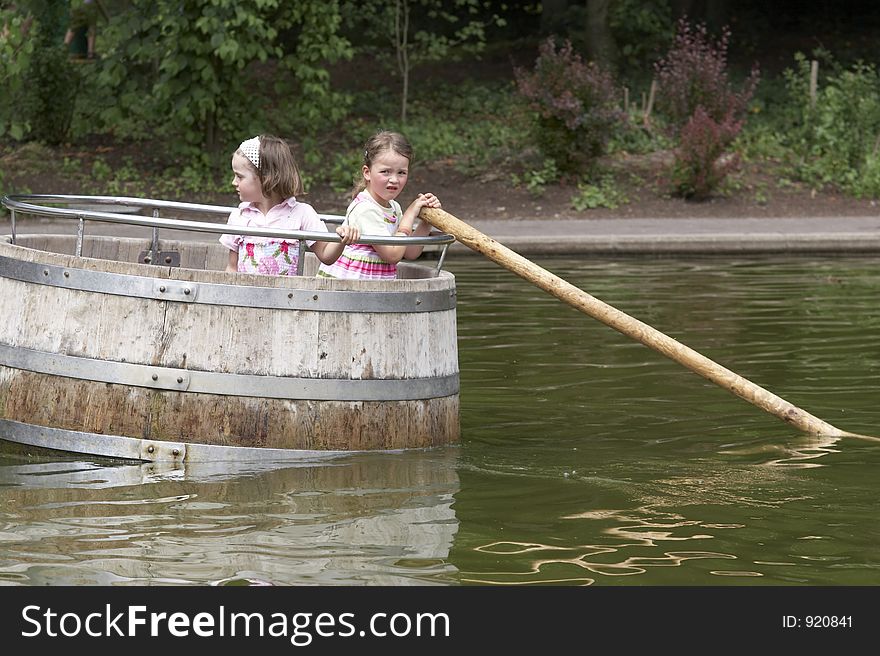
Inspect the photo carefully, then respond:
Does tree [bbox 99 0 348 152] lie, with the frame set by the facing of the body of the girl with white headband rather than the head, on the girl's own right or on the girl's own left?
on the girl's own right

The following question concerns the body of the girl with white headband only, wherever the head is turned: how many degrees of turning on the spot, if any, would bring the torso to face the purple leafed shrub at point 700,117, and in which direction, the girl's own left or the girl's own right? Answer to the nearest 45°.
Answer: approximately 180°

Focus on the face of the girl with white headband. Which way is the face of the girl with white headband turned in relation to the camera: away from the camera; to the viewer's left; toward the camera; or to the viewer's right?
to the viewer's left

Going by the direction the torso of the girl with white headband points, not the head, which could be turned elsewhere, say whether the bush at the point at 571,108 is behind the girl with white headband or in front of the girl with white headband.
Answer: behind

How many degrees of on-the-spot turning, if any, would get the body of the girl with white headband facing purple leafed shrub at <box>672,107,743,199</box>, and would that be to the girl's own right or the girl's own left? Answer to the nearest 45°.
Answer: approximately 180°

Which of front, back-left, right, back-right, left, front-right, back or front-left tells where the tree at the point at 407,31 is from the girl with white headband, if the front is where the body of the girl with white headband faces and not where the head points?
back-right

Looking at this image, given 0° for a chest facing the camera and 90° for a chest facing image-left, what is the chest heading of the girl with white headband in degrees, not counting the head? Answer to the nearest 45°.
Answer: approximately 45°

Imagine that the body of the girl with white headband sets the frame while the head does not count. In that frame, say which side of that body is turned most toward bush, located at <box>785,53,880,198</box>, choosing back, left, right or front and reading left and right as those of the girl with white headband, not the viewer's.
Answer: back
